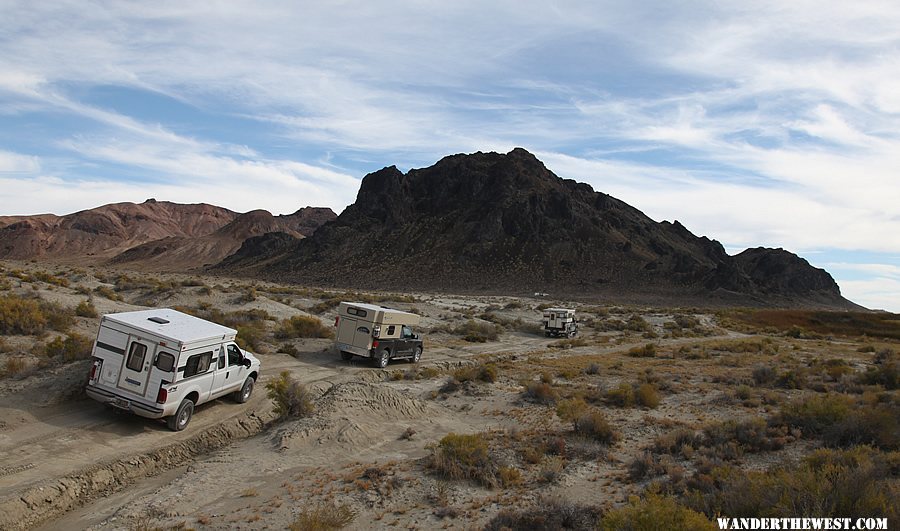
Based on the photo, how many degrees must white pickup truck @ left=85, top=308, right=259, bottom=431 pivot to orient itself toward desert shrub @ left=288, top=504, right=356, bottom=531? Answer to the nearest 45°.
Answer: approximately 90° to its right

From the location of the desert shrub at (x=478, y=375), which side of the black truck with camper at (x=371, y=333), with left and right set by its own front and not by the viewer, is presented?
right

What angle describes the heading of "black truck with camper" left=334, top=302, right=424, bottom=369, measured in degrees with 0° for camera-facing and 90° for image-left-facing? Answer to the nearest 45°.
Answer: approximately 225°

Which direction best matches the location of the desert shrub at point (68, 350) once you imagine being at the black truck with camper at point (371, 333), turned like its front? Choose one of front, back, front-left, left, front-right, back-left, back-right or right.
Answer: back

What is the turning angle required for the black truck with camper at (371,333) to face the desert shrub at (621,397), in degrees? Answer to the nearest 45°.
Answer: approximately 90° to its right

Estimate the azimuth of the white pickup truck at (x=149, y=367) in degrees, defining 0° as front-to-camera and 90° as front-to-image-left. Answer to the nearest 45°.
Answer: approximately 225°

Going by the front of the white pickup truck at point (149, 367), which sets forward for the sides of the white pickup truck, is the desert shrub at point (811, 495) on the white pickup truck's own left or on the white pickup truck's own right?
on the white pickup truck's own right

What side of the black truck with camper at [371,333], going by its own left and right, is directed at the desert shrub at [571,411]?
right
